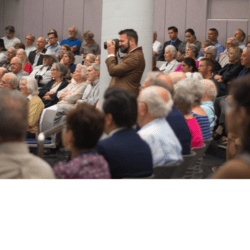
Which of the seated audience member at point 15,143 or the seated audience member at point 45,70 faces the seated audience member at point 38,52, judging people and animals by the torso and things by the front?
the seated audience member at point 15,143

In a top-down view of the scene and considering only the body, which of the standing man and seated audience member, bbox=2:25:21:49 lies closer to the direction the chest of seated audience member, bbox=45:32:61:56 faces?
the standing man

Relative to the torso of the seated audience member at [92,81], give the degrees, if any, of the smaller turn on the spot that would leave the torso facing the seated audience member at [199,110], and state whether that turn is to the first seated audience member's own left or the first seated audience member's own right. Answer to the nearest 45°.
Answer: approximately 45° to the first seated audience member's own left

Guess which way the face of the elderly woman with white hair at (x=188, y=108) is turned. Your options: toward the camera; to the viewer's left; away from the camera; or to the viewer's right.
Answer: away from the camera

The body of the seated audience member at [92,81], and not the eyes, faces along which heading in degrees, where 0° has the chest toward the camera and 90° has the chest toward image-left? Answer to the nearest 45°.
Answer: approximately 45°

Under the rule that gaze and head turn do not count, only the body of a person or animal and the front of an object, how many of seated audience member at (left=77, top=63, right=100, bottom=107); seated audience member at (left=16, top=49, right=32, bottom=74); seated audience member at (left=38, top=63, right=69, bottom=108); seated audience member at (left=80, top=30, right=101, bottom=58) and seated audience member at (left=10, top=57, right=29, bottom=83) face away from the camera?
0

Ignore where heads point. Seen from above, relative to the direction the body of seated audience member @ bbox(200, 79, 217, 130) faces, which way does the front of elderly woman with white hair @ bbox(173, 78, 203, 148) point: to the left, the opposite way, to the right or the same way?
the same way

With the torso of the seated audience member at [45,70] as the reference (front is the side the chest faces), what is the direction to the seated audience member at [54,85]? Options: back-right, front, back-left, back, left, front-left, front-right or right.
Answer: front-left

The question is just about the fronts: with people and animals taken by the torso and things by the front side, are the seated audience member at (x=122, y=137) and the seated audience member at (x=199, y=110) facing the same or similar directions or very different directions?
same or similar directions

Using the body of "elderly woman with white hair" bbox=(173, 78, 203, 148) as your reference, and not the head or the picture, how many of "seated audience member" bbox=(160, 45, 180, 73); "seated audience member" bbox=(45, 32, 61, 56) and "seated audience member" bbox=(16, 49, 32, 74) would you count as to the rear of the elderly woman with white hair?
0

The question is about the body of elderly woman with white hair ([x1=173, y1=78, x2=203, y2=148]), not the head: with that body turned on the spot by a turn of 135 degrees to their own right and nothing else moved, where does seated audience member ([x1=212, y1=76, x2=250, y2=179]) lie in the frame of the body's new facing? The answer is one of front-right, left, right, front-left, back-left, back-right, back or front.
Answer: right

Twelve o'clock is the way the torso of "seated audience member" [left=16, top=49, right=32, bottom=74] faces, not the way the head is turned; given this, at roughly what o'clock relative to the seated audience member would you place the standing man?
The standing man is roughly at 10 o'clock from the seated audience member.

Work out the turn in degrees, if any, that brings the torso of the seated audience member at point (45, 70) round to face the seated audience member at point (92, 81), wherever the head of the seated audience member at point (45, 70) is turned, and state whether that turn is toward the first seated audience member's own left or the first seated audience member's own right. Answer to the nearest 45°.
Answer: approximately 45° to the first seated audience member's own left

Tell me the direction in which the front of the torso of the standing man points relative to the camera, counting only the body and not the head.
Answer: to the viewer's left
